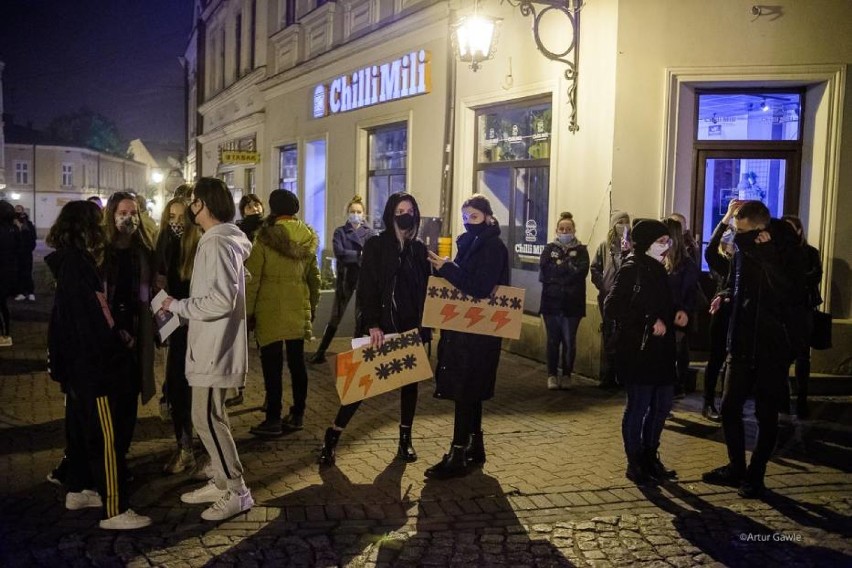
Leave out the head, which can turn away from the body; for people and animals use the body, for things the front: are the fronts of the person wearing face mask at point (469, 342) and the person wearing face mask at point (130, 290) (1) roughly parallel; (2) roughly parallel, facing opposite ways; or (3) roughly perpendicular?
roughly perpendicular

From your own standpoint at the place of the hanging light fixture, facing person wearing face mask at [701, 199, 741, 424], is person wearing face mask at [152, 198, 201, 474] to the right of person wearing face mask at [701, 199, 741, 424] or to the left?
right

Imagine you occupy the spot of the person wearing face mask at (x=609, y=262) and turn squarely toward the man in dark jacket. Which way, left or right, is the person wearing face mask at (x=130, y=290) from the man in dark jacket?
right

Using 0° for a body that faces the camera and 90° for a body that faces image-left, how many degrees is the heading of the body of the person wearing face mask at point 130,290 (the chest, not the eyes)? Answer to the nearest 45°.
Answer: approximately 0°

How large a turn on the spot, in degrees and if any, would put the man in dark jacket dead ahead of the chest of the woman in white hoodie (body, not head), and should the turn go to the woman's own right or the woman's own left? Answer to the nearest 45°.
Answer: approximately 180°

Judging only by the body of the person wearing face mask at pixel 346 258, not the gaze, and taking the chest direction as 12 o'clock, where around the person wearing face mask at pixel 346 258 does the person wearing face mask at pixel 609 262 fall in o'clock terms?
the person wearing face mask at pixel 609 262 is roughly at 10 o'clock from the person wearing face mask at pixel 346 258.

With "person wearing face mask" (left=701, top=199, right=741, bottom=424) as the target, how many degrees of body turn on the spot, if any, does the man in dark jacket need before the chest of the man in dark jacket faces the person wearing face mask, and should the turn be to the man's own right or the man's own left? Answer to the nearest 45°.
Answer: approximately 135° to the man's own right

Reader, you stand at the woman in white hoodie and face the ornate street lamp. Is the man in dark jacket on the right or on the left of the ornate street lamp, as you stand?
right

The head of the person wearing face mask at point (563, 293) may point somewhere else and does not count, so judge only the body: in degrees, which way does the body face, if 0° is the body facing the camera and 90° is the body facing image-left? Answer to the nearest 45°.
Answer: approximately 0°
